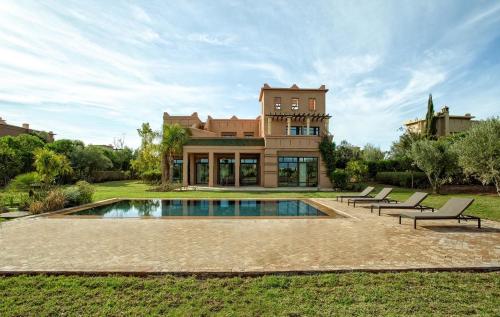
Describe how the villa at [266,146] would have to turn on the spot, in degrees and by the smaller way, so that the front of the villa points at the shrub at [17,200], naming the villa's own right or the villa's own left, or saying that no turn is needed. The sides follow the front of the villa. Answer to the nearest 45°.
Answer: approximately 45° to the villa's own right

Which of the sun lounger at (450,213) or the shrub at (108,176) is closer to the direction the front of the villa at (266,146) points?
the sun lounger

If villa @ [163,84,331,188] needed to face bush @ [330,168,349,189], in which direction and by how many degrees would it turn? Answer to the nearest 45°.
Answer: approximately 45° to its left

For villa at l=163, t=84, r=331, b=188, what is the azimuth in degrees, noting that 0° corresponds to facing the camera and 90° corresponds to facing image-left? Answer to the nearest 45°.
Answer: approximately 0°

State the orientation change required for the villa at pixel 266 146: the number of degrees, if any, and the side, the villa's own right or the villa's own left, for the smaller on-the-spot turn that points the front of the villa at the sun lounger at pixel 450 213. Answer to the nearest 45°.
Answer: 0° — it already faces it

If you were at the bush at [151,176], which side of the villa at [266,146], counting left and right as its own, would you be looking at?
right

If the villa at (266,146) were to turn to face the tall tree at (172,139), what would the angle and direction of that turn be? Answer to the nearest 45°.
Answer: approximately 45° to its right

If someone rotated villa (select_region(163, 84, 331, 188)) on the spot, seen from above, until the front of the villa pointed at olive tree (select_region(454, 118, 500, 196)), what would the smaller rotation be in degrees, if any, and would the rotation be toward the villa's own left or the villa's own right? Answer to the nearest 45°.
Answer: approximately 45° to the villa's own left

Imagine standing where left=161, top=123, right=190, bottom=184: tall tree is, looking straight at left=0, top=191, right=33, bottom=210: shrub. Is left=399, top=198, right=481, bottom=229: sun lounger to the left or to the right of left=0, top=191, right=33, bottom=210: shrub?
left
